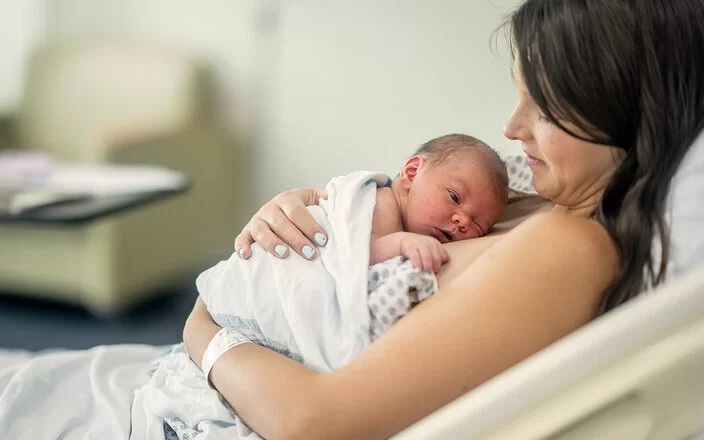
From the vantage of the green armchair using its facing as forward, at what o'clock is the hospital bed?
The hospital bed is roughly at 10 o'clock from the green armchair.

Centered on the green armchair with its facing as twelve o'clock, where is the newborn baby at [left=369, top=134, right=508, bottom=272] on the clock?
The newborn baby is roughly at 10 o'clock from the green armchair.

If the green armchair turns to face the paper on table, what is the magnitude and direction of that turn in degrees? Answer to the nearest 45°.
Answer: approximately 45° to its left

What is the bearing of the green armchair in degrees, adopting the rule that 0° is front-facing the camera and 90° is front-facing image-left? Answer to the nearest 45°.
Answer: approximately 45°

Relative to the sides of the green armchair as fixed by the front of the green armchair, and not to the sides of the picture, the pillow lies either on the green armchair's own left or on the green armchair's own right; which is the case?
on the green armchair's own left

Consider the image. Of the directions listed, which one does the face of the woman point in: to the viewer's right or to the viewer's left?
to the viewer's left

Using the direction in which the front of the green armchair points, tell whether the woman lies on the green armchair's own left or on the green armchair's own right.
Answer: on the green armchair's own left
